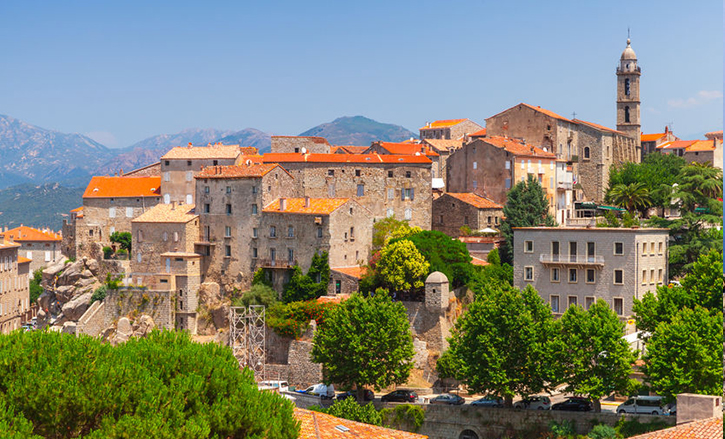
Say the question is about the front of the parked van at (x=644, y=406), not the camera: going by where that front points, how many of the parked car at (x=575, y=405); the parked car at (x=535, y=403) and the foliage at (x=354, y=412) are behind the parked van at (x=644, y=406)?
0

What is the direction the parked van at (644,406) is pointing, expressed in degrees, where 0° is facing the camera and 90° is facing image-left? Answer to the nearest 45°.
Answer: approximately 90°

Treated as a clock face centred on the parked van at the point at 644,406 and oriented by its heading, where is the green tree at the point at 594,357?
The green tree is roughly at 1 o'clock from the parked van.

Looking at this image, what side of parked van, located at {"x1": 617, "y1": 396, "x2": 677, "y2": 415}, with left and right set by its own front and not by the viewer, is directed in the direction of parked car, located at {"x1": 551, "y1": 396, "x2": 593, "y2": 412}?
front

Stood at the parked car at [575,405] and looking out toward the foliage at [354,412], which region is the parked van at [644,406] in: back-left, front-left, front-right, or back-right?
back-left

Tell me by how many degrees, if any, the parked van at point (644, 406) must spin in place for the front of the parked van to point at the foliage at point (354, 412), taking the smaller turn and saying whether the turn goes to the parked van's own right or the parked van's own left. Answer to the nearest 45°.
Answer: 0° — it already faces it
